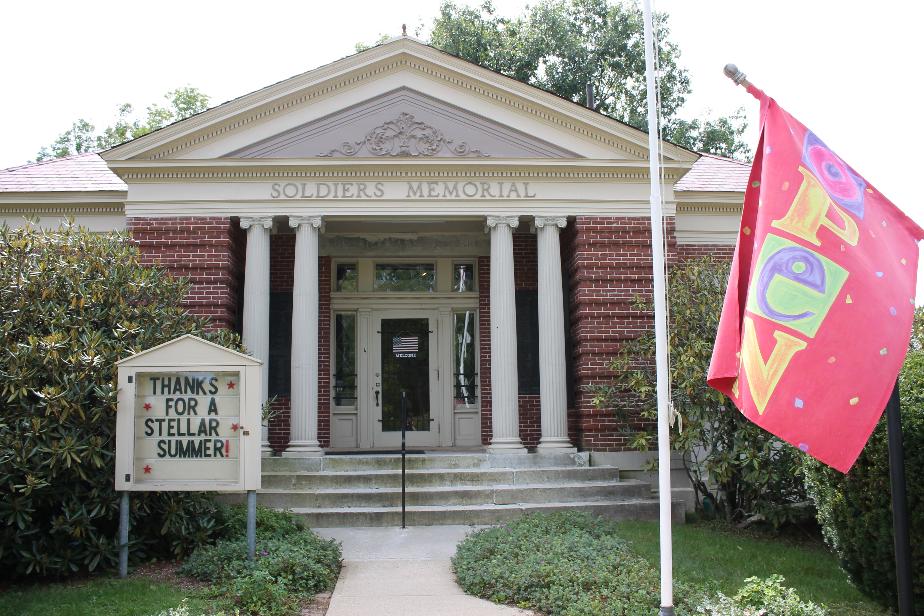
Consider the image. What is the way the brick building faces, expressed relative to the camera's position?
facing the viewer

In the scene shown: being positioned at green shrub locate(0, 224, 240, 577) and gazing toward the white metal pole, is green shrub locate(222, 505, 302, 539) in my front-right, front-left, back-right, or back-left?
front-left

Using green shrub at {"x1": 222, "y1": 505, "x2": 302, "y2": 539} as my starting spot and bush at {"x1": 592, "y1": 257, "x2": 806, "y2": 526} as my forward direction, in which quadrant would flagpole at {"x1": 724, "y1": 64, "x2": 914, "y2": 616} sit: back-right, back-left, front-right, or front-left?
front-right

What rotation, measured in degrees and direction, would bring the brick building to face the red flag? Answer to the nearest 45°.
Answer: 0° — it already faces it

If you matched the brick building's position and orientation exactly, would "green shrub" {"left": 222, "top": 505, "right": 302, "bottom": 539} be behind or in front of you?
in front

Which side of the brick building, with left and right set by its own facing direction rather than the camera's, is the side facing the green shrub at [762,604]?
front

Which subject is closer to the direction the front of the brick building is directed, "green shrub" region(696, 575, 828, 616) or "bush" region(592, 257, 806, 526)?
the green shrub

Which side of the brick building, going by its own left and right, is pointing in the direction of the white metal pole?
front

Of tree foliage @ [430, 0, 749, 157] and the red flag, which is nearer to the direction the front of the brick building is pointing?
the red flag

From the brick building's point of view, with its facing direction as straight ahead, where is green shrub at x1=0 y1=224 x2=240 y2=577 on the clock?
The green shrub is roughly at 1 o'clock from the brick building.

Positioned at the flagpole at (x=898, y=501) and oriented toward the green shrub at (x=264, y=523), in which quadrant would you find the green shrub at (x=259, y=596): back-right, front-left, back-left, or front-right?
front-left

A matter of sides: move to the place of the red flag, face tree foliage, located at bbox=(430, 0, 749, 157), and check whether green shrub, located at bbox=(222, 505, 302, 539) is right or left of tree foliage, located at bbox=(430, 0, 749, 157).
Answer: left

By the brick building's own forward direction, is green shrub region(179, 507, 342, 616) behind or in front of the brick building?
in front

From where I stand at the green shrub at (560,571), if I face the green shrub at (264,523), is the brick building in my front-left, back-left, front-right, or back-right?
front-right
